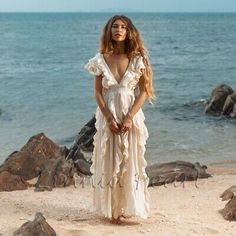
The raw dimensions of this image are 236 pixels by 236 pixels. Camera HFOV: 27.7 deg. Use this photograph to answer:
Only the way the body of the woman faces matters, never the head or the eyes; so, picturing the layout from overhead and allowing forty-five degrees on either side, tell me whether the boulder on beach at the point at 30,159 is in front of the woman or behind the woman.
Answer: behind

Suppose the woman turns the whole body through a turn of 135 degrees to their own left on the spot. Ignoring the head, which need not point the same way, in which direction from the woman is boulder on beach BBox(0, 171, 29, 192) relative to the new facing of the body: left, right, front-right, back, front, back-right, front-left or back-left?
left

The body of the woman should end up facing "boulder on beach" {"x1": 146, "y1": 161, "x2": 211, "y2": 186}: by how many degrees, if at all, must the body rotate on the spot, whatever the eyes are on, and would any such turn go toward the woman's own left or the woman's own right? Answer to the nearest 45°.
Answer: approximately 180°

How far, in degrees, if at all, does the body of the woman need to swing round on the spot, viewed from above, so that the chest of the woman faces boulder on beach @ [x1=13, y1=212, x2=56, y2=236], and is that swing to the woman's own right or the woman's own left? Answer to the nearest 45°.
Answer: approximately 45° to the woman's own right

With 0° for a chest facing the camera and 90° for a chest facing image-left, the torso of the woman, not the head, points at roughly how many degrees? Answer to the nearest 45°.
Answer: approximately 0°

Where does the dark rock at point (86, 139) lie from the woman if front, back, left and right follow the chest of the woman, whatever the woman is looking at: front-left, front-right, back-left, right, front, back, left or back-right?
back
